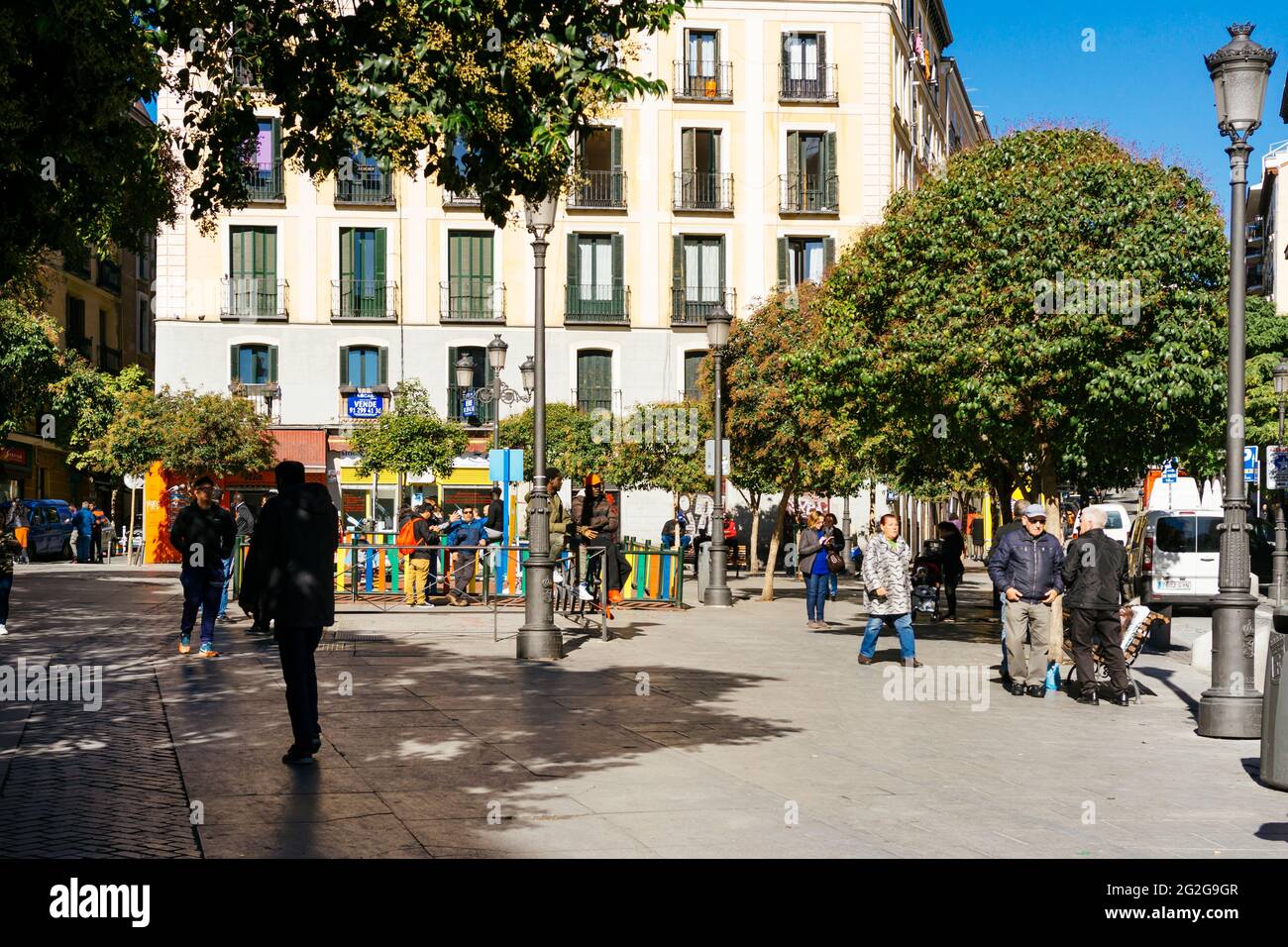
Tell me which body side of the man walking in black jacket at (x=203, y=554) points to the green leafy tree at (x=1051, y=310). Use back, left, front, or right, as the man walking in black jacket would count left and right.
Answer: left

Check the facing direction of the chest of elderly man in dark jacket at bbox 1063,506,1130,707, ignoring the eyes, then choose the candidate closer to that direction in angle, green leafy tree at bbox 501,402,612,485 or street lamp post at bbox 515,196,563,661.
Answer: the green leafy tree

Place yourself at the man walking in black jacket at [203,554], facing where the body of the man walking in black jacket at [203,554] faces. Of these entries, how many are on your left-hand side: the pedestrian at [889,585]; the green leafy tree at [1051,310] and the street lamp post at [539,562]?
3

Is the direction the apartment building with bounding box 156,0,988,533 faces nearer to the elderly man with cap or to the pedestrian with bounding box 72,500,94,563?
the elderly man with cap

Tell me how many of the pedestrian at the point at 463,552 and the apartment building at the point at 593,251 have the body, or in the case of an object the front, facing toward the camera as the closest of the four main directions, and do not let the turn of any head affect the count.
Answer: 2

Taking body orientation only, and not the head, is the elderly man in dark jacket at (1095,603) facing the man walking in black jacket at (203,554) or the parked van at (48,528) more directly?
the parked van

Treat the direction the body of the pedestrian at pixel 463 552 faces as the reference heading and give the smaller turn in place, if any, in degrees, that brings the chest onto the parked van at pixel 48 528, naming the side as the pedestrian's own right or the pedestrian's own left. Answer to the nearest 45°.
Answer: approximately 135° to the pedestrian's own right

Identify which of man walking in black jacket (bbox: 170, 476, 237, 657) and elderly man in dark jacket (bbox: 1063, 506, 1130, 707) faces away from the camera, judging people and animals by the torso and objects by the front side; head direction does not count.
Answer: the elderly man in dark jacket

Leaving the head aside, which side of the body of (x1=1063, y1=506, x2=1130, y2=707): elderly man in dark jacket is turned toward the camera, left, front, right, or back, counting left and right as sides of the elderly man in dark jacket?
back

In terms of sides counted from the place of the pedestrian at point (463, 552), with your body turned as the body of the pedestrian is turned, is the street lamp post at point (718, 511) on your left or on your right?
on your left

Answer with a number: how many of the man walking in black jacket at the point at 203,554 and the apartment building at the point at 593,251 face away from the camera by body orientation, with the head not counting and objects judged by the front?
0
